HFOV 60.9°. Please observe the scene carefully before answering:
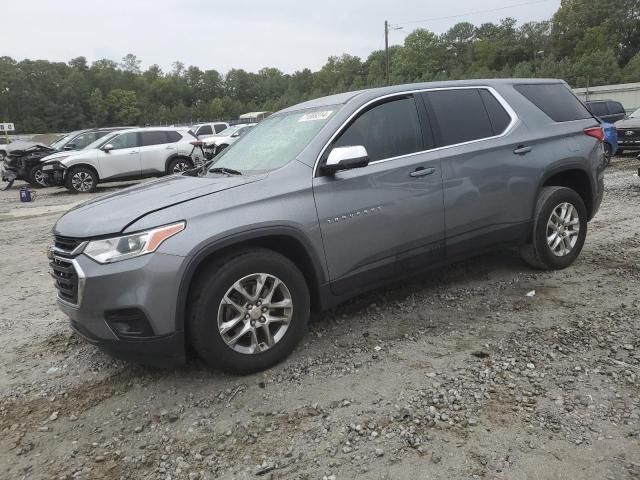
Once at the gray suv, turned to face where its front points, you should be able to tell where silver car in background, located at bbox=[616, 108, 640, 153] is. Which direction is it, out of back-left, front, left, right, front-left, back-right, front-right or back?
back

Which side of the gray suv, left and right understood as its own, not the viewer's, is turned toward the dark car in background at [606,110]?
back

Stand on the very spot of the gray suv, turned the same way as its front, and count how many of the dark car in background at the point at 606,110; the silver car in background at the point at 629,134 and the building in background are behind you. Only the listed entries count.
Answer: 3

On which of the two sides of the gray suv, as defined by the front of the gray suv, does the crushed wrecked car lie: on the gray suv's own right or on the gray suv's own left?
on the gray suv's own right

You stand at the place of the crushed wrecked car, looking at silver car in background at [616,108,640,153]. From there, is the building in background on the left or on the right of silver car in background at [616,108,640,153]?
left

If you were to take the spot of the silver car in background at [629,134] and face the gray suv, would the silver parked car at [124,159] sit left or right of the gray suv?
right

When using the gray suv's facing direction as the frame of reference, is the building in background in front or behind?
behind

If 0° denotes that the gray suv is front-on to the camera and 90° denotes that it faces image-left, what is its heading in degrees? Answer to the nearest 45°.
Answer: approximately 45°

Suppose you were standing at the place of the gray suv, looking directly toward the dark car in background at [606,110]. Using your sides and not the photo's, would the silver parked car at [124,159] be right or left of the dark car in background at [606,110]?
left

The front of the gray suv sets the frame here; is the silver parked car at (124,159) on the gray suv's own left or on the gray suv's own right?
on the gray suv's own right
